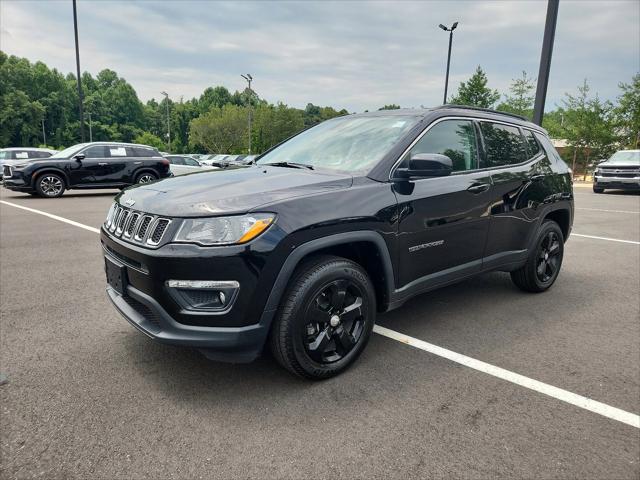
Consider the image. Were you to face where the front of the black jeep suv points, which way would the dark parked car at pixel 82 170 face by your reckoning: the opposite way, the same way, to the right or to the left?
the same way

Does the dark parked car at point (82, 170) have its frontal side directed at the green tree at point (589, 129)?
no

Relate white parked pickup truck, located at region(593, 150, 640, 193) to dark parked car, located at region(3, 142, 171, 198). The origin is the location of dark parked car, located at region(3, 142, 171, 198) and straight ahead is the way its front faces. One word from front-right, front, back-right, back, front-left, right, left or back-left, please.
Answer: back

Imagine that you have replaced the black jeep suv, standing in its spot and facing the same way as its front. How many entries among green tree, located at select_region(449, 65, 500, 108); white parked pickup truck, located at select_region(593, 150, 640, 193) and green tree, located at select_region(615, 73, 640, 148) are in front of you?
0

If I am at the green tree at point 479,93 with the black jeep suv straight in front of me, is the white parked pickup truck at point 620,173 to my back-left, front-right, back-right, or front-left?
front-left

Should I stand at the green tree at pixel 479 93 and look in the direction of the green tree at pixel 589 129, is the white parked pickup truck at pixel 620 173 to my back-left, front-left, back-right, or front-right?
front-right

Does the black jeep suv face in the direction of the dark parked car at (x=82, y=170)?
no

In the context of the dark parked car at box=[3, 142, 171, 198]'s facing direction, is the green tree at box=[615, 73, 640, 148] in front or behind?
behind

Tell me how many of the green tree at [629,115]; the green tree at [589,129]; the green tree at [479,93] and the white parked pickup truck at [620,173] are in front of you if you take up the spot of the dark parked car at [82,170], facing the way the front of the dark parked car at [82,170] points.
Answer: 0

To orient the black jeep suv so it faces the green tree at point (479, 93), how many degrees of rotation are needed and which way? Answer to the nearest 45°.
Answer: approximately 135° to its right

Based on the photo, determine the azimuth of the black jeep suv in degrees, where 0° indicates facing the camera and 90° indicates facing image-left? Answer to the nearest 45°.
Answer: approximately 45°

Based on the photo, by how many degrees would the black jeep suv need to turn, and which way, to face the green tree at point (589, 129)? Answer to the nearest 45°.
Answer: approximately 180°

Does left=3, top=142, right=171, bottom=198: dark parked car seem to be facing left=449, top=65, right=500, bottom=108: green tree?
no

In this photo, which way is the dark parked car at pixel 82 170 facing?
to the viewer's left

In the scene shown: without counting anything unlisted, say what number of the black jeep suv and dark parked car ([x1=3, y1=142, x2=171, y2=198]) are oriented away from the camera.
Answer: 0

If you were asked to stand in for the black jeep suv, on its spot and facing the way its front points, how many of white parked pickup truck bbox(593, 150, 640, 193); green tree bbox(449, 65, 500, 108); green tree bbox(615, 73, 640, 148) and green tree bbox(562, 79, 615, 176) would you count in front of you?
0

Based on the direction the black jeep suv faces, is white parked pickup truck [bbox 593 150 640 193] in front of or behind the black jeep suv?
behind
